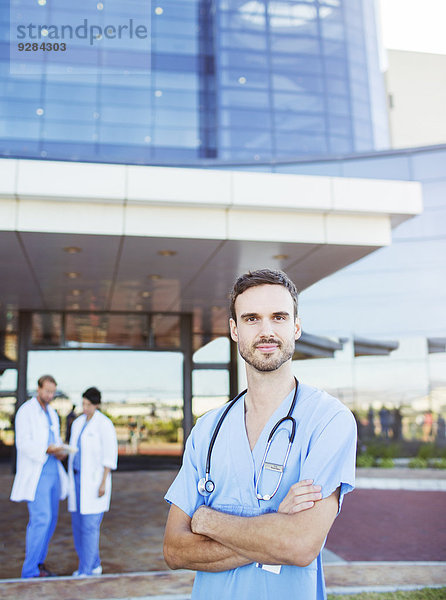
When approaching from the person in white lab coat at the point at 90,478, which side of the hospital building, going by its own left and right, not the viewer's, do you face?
front

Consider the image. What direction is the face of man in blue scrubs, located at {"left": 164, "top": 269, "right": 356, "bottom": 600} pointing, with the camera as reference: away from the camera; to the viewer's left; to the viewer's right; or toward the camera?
toward the camera

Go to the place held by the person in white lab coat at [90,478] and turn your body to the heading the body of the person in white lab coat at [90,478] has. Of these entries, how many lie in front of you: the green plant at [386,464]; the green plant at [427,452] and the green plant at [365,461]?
0

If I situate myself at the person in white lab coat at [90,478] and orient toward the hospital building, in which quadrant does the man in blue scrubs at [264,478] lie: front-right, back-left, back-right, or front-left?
back-right

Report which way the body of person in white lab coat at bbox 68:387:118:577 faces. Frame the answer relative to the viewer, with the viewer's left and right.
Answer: facing the viewer and to the left of the viewer

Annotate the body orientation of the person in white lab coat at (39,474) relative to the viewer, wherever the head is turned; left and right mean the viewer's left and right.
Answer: facing the viewer and to the right of the viewer

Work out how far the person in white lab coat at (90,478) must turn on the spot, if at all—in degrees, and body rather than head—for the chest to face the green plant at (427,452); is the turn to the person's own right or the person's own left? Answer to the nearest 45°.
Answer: approximately 180°

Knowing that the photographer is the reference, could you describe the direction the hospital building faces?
facing the viewer

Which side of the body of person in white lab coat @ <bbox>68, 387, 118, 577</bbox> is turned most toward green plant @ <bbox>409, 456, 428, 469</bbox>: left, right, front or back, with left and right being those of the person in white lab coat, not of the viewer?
back

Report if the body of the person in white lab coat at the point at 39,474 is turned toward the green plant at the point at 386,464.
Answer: no

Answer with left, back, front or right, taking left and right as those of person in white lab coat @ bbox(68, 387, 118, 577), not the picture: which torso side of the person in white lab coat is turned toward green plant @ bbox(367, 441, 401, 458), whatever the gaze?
back

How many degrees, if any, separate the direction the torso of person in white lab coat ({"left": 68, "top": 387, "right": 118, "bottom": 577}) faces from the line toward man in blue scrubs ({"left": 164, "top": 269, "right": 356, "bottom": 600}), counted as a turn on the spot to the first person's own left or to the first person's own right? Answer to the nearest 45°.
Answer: approximately 45° to the first person's own left

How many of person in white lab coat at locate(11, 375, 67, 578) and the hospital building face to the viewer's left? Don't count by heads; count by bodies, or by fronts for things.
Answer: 0

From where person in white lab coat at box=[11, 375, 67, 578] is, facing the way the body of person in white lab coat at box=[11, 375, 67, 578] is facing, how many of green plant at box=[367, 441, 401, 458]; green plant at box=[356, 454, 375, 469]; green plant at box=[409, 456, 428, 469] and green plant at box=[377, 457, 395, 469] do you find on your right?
0

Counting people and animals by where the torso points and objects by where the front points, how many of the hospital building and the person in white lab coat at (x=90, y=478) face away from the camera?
0

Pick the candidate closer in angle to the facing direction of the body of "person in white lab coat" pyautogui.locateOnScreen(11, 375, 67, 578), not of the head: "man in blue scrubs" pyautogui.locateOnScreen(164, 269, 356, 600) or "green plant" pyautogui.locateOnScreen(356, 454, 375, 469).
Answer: the man in blue scrubs
